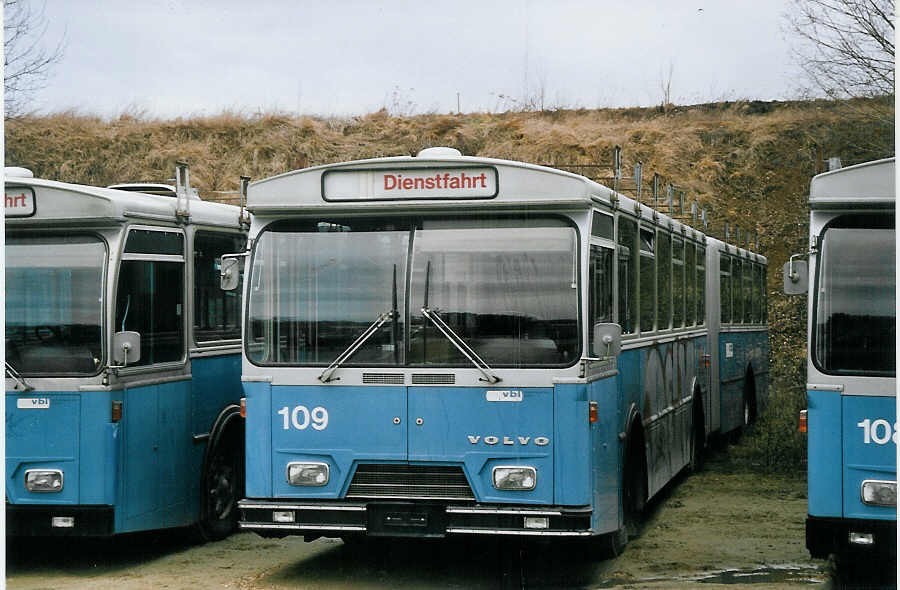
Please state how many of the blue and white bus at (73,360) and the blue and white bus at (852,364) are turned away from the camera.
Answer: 0

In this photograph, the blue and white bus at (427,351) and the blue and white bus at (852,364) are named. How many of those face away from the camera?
0

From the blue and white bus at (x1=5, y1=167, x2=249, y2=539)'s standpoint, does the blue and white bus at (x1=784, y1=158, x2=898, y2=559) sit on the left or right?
on its left

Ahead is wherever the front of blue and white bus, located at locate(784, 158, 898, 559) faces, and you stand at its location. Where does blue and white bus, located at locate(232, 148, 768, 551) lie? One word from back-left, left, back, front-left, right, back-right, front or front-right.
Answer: right

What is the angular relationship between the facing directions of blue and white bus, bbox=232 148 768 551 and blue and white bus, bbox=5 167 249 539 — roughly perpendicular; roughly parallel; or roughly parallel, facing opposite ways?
roughly parallel

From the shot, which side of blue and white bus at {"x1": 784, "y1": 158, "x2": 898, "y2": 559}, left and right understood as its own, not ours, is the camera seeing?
front

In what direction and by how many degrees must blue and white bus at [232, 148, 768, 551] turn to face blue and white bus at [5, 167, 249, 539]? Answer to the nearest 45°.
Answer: approximately 45° to its right

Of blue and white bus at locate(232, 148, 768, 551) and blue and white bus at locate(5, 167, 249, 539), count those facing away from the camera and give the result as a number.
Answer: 0

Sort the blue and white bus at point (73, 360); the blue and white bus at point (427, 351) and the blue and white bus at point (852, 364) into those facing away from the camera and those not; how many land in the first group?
0

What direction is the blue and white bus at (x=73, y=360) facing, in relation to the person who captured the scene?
facing the viewer and to the left of the viewer

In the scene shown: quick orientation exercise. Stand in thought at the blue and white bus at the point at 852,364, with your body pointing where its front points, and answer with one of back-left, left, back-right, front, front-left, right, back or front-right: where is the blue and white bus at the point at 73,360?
right

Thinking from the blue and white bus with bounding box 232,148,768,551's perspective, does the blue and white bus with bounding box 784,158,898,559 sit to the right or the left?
on its left

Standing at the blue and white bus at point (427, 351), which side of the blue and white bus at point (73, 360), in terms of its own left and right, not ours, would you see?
left
